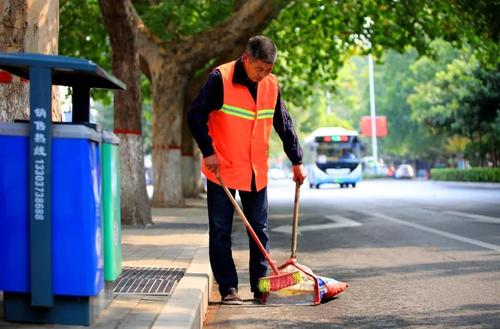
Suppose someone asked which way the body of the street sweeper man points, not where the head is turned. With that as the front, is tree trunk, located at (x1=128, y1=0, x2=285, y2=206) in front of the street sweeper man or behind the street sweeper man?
behind

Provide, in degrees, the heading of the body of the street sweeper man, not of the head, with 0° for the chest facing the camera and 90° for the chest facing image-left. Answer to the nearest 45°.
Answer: approximately 315°

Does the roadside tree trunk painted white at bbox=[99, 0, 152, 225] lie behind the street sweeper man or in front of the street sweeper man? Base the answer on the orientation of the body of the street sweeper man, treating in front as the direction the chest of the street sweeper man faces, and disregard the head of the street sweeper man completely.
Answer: behind

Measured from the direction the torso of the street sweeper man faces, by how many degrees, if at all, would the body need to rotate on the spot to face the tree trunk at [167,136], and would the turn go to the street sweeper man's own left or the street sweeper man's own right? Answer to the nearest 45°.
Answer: approximately 135° to the street sweeper man's own left

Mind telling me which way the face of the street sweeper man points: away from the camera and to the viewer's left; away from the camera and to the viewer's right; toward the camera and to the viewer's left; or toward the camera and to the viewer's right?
toward the camera and to the viewer's right

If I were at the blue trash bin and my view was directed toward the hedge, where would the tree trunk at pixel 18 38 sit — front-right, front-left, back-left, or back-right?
front-left
